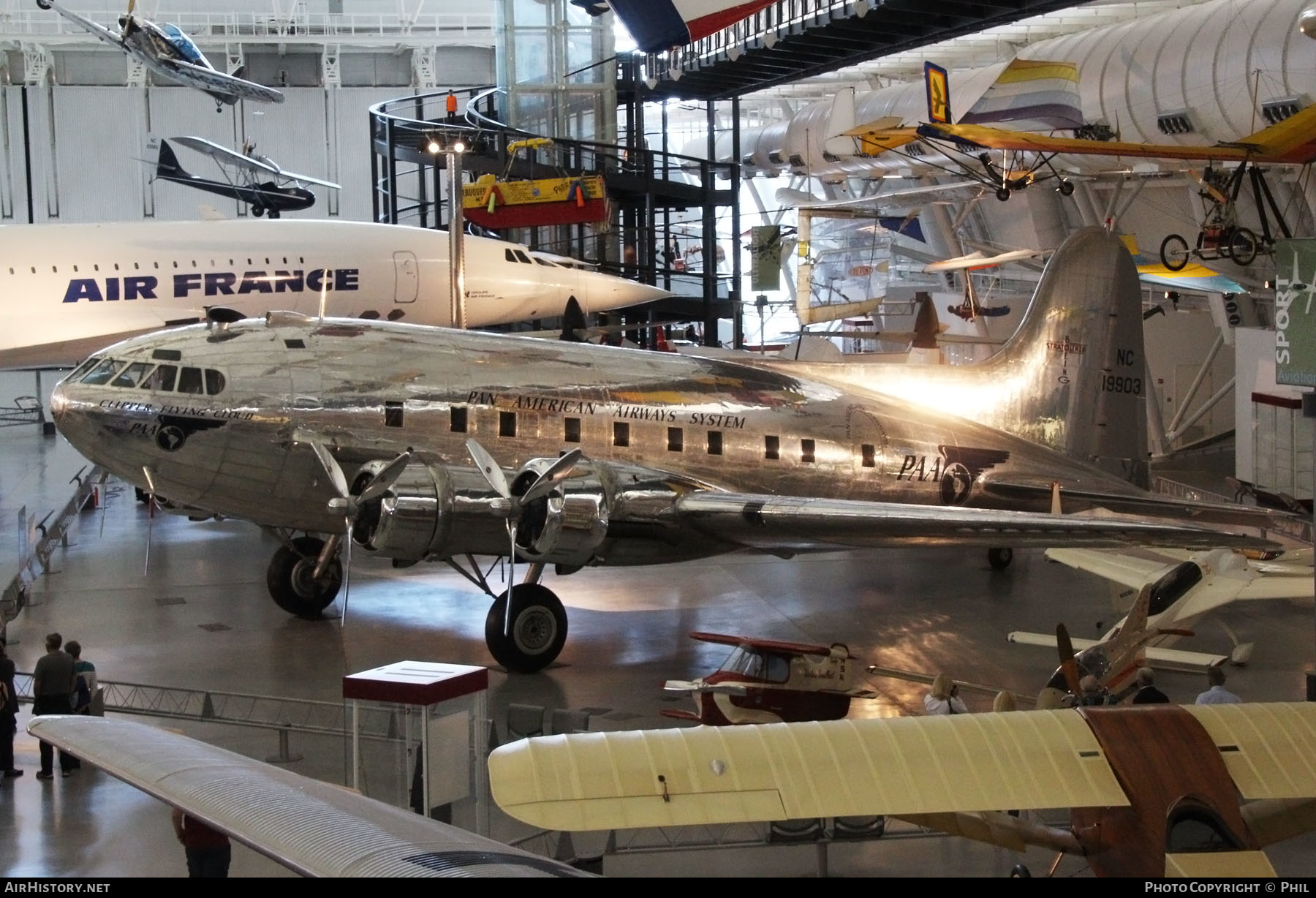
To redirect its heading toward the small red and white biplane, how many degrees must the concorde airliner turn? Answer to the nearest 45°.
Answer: approximately 90° to its right

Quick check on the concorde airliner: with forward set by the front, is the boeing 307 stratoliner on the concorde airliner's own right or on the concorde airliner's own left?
on the concorde airliner's own right

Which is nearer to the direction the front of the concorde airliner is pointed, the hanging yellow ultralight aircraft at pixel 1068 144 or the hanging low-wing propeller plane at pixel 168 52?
the hanging yellow ultralight aircraft

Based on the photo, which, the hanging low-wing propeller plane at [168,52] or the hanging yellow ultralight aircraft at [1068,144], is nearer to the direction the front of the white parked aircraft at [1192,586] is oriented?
the hanging low-wing propeller plane

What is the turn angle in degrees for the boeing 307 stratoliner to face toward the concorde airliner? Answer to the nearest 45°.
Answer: approximately 90° to its right

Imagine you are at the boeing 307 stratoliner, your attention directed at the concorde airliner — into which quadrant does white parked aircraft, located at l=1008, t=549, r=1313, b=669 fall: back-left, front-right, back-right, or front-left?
back-right

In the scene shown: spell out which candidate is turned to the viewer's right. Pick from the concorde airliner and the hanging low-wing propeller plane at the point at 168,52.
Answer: the concorde airliner

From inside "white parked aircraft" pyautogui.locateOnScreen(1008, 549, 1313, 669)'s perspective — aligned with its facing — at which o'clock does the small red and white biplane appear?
The small red and white biplane is roughly at 12 o'clock from the white parked aircraft.

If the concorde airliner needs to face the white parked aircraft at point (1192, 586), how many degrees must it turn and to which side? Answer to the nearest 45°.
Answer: approximately 45° to its right

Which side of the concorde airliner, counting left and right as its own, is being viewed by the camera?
right
